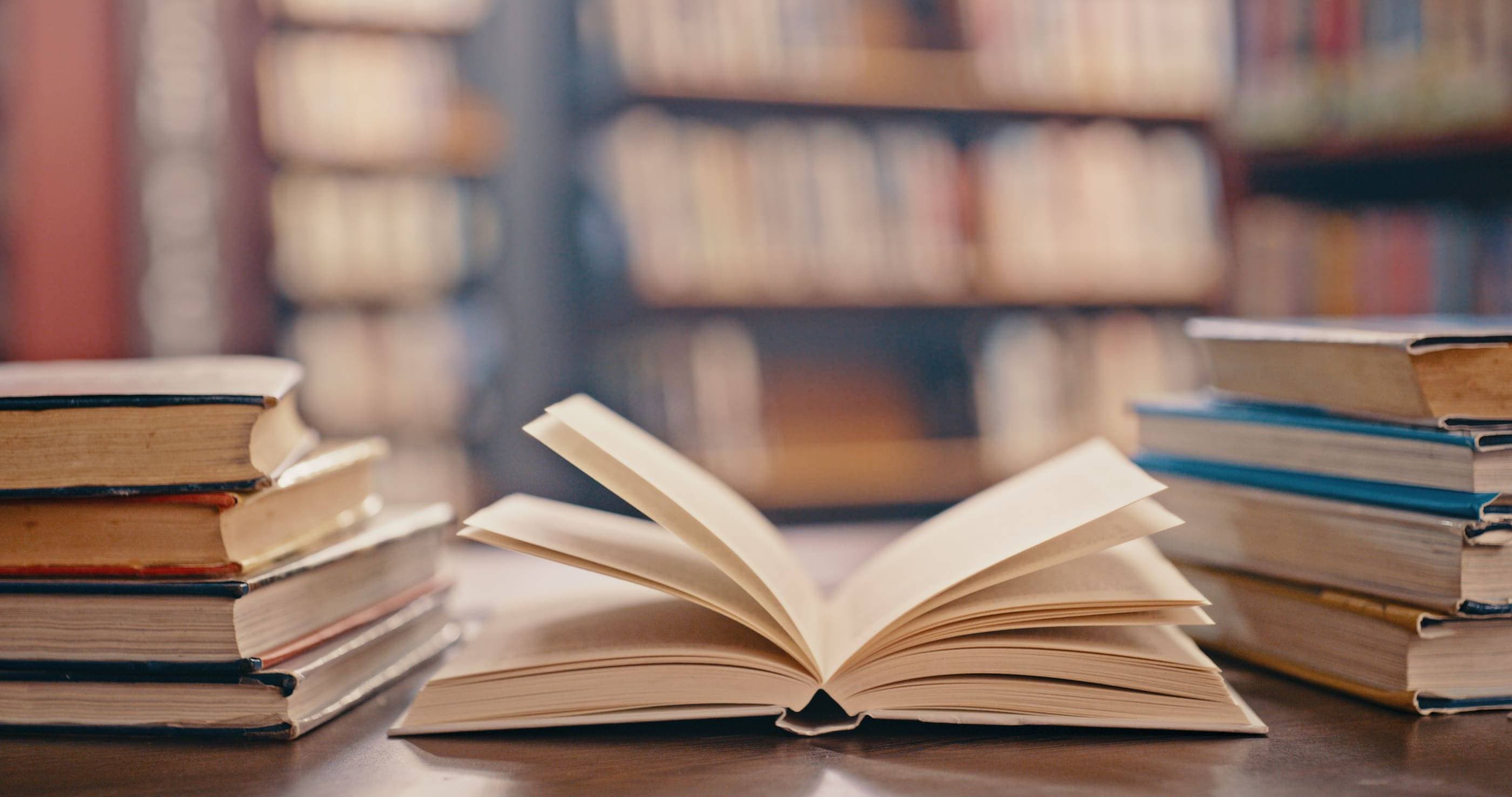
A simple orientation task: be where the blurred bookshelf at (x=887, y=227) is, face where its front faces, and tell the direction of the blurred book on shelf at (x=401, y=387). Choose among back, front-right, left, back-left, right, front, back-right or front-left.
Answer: right

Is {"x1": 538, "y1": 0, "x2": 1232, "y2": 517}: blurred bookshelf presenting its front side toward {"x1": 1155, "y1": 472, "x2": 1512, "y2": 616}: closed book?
yes

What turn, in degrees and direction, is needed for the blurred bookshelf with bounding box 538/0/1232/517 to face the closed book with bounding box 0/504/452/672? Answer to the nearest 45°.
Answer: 0° — it already faces it

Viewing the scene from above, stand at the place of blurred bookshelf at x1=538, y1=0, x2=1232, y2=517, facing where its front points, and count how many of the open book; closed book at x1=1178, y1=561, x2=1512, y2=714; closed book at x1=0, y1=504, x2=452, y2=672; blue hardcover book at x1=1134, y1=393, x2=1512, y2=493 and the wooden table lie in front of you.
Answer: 5

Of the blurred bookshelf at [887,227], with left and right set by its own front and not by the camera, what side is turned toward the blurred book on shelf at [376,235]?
right

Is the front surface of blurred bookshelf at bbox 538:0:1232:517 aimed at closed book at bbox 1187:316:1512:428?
yes

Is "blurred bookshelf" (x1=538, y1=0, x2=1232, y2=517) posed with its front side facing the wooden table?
yes

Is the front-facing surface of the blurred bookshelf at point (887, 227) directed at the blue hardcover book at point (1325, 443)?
yes

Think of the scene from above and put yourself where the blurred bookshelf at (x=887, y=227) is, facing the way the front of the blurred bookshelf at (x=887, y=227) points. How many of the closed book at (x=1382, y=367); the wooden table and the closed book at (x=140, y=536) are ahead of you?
3
